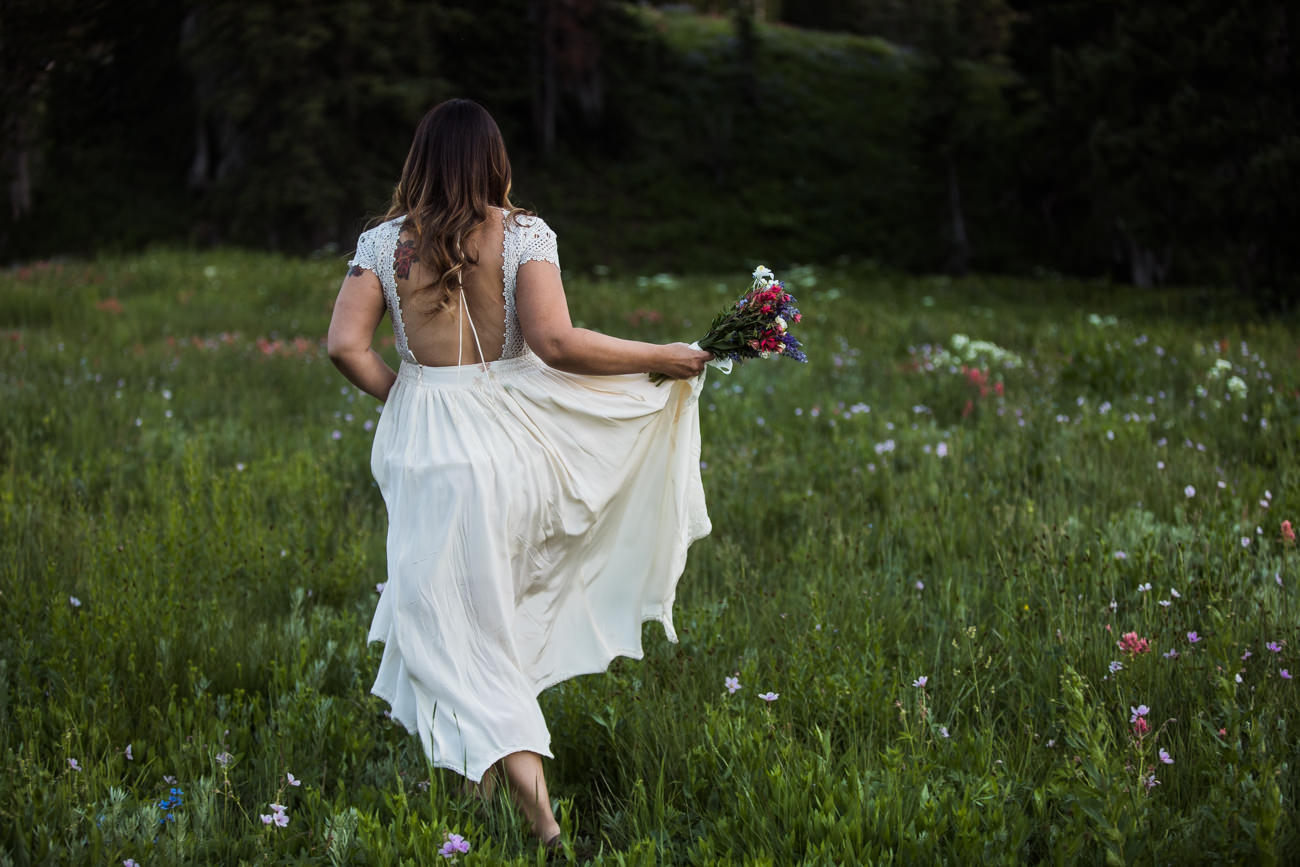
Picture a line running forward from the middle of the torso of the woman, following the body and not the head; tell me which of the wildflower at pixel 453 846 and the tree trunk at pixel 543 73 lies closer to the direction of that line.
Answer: the tree trunk

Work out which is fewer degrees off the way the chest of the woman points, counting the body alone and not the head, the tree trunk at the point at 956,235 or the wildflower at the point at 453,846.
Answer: the tree trunk

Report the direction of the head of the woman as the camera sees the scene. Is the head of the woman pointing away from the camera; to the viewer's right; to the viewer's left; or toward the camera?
away from the camera

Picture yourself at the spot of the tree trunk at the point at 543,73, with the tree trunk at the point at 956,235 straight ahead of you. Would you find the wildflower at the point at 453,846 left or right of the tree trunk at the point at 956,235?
right

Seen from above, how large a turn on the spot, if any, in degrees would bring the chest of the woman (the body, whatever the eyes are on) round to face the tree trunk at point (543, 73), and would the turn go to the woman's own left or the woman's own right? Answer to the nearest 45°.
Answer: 0° — they already face it

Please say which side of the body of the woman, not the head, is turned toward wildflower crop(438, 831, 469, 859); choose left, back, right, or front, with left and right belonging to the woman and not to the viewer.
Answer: back

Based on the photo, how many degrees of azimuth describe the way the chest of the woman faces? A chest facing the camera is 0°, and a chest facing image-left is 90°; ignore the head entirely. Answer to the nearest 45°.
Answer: approximately 180°
